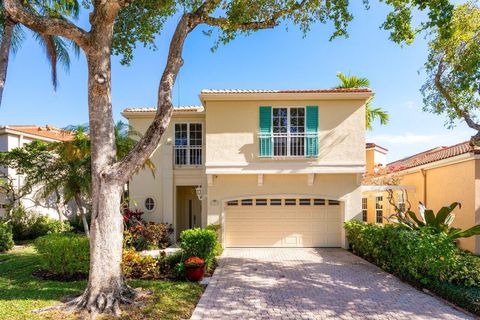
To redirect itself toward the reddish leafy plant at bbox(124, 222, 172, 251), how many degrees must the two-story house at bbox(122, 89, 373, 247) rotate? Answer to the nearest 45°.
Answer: approximately 90° to its right

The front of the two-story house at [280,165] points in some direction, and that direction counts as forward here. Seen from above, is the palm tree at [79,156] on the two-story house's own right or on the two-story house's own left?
on the two-story house's own right

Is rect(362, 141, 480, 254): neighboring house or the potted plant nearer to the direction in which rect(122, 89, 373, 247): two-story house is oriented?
the potted plant

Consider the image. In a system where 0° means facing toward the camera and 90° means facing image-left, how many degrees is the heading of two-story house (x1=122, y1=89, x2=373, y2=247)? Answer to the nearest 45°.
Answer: approximately 0°

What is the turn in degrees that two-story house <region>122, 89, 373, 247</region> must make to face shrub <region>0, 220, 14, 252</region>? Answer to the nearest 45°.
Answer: approximately 90° to its right

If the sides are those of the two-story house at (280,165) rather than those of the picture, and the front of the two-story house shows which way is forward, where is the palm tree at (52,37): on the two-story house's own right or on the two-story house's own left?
on the two-story house's own right

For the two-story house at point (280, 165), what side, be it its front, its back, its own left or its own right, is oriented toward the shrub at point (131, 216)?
right

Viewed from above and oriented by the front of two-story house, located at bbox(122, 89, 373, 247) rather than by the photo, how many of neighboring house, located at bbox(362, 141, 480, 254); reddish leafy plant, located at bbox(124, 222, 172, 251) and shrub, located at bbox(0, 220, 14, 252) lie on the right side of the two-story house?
2

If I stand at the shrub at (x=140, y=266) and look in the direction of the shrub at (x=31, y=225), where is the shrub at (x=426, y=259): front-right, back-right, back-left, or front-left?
back-right

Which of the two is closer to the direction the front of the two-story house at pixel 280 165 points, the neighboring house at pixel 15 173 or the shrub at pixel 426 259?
the shrub
